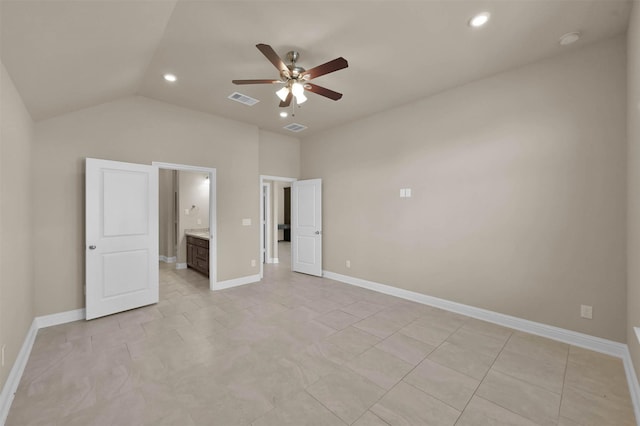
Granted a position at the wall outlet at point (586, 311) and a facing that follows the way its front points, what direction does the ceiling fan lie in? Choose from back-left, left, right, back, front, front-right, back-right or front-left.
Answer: front-right

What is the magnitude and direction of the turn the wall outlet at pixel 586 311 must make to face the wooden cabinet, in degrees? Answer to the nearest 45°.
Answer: approximately 90° to its right

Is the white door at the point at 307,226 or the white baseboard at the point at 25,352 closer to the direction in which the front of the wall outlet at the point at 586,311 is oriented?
the white baseboard

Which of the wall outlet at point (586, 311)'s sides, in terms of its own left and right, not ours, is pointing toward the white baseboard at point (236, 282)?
right

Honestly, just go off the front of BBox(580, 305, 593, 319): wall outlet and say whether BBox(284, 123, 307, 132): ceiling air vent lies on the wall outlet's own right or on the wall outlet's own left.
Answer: on the wall outlet's own right

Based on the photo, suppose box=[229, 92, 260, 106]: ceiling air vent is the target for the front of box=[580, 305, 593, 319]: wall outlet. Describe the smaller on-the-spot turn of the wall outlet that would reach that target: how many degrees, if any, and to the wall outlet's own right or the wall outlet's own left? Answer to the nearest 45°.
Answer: approximately 45° to the wall outlet's own right

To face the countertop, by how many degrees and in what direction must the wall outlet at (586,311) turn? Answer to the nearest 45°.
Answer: approximately 90° to its right

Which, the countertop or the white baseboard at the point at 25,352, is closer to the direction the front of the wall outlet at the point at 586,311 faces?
the white baseboard

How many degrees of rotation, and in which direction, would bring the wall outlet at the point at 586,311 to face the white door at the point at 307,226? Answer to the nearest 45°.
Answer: approximately 90° to its right

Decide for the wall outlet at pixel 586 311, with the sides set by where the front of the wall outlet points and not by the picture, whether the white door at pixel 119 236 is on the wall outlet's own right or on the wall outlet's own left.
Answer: on the wall outlet's own right

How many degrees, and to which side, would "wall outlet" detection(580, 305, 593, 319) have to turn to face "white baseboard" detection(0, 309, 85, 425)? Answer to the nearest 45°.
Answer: approximately 45° to its right
